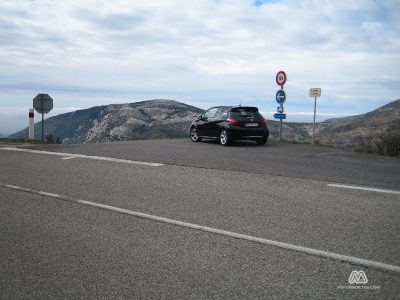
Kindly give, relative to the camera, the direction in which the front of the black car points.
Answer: facing away from the viewer and to the left of the viewer

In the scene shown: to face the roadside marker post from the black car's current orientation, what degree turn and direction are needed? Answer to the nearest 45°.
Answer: approximately 45° to its left

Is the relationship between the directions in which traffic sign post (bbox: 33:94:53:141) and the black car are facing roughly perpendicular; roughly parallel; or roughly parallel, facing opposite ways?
roughly parallel

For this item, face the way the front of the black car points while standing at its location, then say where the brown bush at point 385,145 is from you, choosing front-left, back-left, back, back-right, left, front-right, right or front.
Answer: back-right

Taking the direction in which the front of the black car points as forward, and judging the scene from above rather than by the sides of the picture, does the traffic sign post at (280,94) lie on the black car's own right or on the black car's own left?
on the black car's own right

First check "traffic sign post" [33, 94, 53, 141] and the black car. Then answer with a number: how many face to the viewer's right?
0

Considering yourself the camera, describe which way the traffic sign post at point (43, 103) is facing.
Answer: facing away from the viewer

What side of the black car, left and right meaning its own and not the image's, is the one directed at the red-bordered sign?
right
